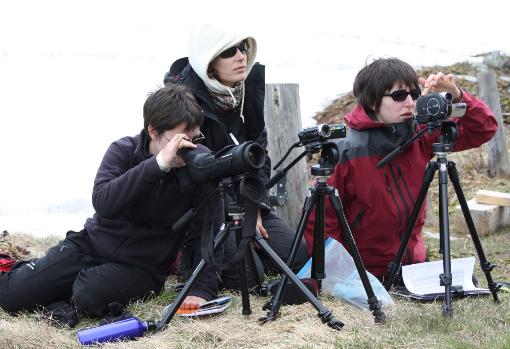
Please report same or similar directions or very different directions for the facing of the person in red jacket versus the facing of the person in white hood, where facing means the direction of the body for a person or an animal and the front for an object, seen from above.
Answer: same or similar directions

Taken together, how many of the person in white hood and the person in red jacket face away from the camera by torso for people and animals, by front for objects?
0

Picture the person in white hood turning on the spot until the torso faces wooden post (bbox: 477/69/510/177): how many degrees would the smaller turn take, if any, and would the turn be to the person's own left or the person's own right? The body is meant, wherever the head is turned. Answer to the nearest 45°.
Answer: approximately 90° to the person's own left

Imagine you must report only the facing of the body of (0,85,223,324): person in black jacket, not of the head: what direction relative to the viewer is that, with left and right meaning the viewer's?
facing the viewer and to the right of the viewer

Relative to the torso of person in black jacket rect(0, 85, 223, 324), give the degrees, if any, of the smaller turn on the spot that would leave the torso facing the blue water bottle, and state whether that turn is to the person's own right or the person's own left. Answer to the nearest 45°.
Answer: approximately 45° to the person's own right

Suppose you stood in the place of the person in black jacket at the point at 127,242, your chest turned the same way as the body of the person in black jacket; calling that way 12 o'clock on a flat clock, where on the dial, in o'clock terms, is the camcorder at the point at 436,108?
The camcorder is roughly at 11 o'clock from the person in black jacket.

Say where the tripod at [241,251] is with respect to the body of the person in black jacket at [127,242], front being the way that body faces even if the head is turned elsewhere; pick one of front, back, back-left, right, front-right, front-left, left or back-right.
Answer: front

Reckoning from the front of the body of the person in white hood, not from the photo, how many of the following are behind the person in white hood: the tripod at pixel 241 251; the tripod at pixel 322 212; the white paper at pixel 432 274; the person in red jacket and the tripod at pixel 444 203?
0

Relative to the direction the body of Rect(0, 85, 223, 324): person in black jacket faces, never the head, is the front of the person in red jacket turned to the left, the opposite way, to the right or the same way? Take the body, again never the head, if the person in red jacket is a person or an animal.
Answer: the same way

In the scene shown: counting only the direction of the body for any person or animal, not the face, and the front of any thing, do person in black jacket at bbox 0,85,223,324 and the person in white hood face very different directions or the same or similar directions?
same or similar directions

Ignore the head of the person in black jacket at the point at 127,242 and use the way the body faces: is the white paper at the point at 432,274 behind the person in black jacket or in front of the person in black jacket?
in front

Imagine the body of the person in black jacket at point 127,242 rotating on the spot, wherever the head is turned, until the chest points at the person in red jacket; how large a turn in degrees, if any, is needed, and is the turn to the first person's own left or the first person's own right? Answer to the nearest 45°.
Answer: approximately 45° to the first person's own left

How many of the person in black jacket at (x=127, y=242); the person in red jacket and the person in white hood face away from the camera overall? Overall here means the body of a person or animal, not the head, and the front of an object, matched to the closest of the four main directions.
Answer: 0

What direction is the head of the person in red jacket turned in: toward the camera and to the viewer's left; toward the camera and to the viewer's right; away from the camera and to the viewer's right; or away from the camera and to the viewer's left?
toward the camera and to the viewer's right

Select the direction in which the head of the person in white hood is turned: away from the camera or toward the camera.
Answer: toward the camera

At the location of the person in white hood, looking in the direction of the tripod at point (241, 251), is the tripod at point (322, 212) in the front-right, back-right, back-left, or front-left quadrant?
front-left

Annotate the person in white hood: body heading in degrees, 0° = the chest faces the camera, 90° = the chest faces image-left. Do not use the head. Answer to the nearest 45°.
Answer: approximately 315°

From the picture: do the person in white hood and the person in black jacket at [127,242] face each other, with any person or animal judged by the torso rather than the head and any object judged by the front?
no

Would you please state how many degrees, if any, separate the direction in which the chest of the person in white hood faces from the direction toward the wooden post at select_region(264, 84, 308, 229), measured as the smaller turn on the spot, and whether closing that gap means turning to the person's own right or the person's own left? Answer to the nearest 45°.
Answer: approximately 90° to the person's own left
